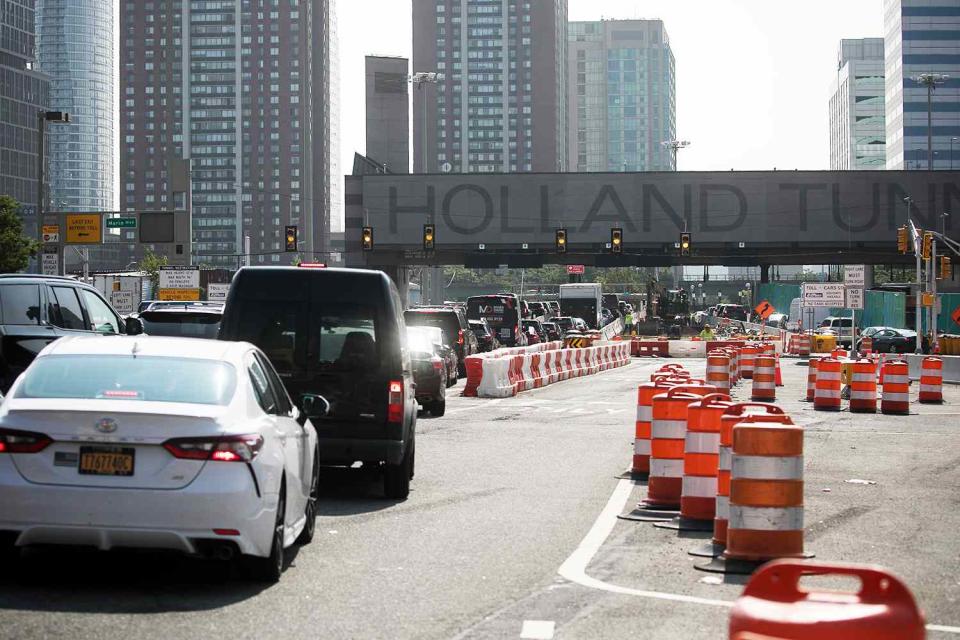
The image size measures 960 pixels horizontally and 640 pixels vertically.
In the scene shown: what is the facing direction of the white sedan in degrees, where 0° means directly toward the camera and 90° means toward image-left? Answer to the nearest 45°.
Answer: approximately 180°

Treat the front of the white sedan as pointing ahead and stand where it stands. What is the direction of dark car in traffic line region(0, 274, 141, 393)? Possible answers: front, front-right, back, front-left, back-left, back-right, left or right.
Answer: front

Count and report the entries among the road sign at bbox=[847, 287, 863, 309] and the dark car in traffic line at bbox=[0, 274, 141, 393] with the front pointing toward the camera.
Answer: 1

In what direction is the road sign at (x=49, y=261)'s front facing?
toward the camera

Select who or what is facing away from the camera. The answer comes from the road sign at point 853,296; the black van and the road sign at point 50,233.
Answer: the black van

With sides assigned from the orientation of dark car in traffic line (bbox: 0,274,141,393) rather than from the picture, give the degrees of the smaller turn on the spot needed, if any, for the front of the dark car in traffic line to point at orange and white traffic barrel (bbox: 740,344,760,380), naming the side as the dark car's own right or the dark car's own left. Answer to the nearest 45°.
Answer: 0° — it already faces it

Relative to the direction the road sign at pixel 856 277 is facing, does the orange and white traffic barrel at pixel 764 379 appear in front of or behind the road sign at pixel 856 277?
in front

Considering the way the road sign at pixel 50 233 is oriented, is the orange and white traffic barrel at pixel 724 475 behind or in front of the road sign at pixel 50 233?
in front

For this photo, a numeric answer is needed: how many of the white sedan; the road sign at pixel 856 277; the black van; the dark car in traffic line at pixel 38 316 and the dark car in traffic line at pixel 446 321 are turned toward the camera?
1

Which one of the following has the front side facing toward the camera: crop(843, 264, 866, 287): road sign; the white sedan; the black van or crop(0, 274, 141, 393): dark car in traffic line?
the road sign

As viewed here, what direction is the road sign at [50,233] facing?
toward the camera

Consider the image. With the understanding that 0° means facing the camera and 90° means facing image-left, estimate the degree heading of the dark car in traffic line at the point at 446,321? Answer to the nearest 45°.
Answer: approximately 180°

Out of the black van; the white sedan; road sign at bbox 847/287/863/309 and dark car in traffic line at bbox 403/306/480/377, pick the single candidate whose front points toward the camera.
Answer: the road sign

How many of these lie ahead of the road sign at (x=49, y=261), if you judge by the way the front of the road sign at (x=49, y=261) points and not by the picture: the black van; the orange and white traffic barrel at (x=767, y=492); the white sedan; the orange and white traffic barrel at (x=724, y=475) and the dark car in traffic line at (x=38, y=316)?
5

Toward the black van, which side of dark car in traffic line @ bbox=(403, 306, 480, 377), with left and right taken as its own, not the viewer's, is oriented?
back

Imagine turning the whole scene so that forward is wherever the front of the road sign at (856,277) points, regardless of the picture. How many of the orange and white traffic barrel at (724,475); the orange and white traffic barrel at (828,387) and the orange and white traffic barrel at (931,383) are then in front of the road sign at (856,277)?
3

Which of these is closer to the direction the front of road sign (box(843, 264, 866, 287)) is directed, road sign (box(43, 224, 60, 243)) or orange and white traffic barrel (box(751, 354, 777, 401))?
the orange and white traffic barrel

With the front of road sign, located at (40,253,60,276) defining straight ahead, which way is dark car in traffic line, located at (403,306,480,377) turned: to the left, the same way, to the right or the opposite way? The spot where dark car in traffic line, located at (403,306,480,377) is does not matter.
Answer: the opposite way

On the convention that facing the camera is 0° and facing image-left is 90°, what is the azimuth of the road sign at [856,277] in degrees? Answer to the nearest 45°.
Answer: approximately 0°

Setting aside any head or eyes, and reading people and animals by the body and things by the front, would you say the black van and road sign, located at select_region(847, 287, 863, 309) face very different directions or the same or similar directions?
very different directions

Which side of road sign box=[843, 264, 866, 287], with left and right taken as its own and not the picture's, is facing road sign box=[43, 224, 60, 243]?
right
